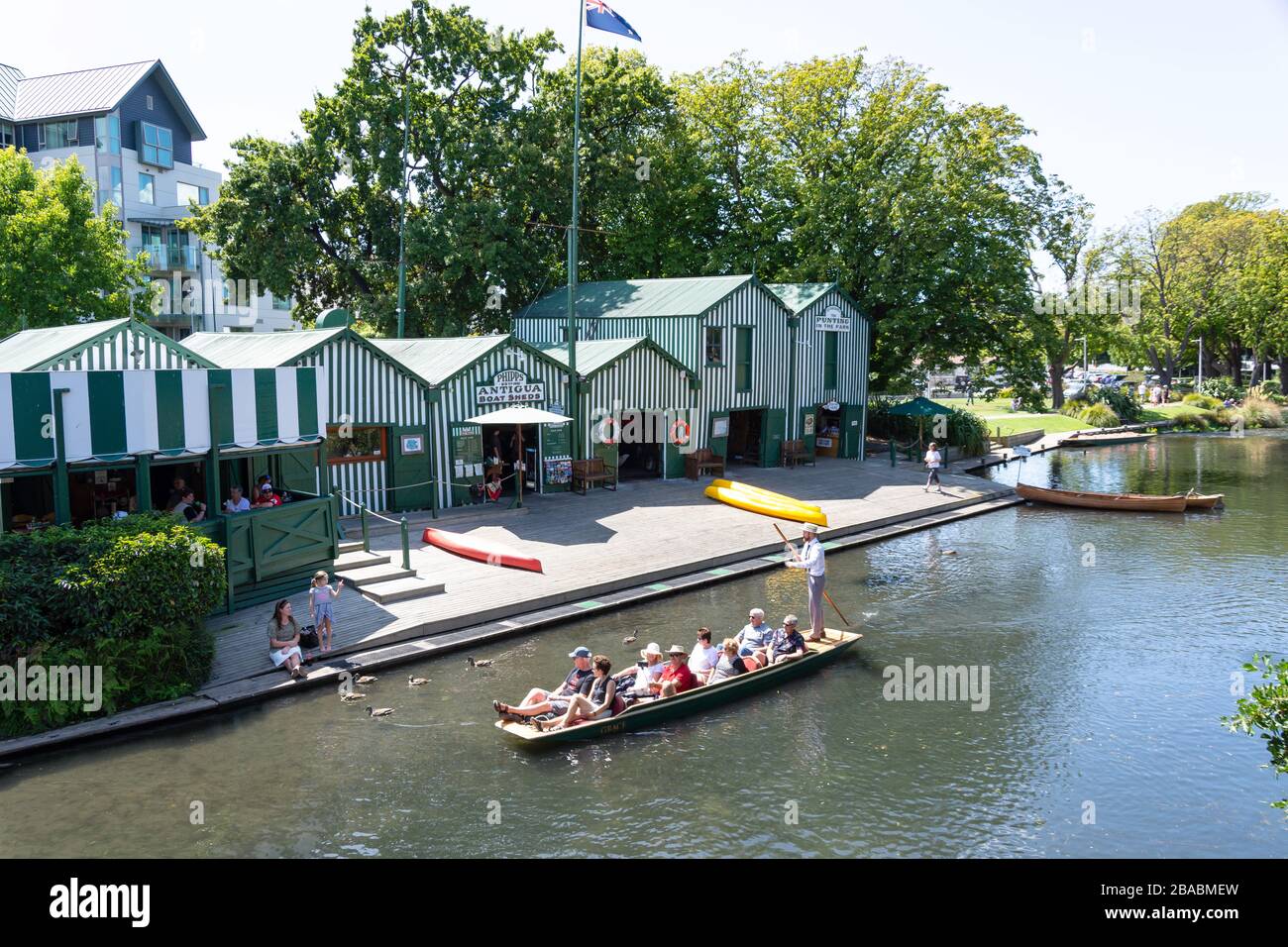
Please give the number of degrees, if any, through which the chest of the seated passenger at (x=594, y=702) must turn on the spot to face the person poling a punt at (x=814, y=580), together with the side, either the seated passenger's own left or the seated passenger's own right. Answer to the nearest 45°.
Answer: approximately 180°

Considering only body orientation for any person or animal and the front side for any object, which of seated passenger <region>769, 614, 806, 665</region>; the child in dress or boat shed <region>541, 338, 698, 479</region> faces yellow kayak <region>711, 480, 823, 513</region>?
the boat shed

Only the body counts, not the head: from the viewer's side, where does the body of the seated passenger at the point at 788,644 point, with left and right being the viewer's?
facing the viewer and to the left of the viewer

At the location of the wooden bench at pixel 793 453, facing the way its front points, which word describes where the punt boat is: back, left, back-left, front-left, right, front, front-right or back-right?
front-right

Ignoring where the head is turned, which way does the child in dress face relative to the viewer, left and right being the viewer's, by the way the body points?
facing the viewer

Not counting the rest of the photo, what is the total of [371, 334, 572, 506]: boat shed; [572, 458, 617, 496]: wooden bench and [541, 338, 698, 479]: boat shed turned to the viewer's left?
0

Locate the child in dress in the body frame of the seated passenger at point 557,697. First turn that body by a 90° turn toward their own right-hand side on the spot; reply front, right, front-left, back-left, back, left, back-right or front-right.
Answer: front

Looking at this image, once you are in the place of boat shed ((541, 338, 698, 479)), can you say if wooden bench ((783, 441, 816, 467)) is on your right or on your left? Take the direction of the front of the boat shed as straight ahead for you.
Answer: on your left

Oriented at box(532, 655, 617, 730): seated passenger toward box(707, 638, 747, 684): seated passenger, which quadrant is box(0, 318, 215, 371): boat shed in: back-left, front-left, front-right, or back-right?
back-left

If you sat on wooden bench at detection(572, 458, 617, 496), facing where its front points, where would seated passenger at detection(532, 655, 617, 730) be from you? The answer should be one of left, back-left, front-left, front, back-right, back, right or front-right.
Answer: front-right

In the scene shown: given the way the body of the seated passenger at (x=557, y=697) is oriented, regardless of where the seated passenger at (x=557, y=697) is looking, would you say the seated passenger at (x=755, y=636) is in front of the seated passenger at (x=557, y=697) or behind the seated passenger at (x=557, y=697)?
behind

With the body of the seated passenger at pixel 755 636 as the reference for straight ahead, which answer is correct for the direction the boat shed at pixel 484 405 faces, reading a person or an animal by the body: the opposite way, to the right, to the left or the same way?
to the left

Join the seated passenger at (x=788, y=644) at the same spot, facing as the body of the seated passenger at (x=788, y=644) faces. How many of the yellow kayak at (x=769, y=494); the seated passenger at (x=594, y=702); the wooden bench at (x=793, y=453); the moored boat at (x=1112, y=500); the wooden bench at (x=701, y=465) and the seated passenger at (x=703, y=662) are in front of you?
2

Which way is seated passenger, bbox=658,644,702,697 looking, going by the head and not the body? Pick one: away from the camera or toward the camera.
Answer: toward the camera

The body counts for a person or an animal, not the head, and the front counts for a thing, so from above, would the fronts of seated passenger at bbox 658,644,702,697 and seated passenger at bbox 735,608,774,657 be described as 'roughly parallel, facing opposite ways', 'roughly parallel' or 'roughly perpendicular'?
roughly parallel

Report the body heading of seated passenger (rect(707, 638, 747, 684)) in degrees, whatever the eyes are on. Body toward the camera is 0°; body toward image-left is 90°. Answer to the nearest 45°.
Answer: approximately 45°

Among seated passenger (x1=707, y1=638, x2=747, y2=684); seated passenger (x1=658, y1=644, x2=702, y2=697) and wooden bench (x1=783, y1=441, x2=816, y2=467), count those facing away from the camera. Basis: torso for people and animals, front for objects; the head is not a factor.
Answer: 0
